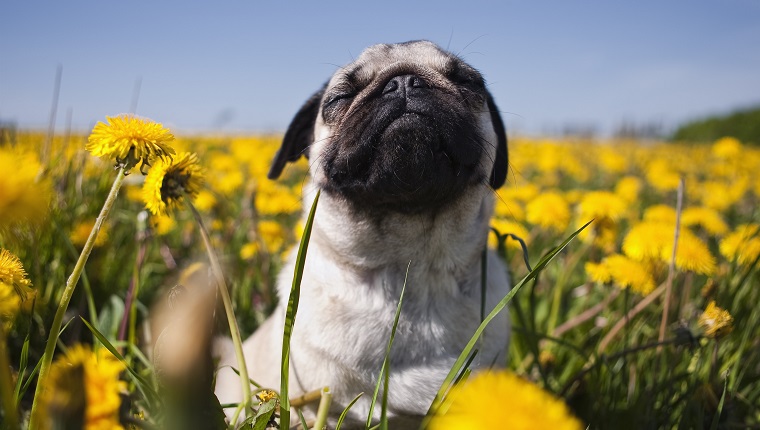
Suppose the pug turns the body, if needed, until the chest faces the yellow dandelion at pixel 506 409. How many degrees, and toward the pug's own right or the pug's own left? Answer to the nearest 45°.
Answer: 0° — it already faces it

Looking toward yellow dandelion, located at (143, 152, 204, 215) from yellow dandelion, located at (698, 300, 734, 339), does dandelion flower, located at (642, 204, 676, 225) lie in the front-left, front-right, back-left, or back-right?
back-right

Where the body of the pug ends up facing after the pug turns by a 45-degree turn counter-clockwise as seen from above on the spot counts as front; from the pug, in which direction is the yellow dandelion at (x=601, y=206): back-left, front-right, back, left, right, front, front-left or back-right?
left

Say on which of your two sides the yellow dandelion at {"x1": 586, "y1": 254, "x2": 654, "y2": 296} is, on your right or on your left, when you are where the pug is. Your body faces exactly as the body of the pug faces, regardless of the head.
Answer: on your left

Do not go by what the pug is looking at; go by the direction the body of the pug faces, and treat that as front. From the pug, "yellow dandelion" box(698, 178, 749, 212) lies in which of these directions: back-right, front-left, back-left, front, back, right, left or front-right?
back-left

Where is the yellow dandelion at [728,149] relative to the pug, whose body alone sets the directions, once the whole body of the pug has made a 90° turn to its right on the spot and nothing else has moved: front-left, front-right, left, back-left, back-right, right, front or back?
back-right

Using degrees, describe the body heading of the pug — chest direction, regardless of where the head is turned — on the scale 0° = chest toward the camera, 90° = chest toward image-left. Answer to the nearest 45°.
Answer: approximately 0°

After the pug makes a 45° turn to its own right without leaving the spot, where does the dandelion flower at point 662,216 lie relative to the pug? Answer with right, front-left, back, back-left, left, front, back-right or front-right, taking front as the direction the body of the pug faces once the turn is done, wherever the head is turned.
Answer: back

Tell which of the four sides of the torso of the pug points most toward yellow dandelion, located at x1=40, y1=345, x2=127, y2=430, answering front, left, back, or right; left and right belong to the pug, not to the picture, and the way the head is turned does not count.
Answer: front

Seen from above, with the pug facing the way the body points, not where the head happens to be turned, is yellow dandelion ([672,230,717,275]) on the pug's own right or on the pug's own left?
on the pug's own left

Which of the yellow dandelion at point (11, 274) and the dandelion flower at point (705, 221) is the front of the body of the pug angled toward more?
the yellow dandelion
